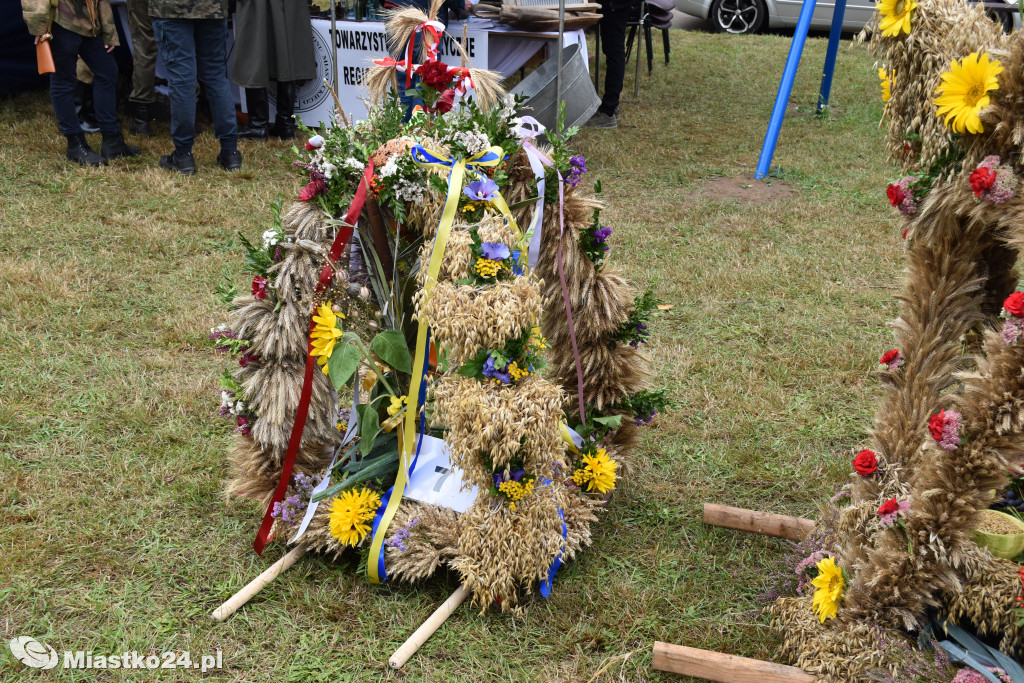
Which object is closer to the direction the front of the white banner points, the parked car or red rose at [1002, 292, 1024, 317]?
the red rose
